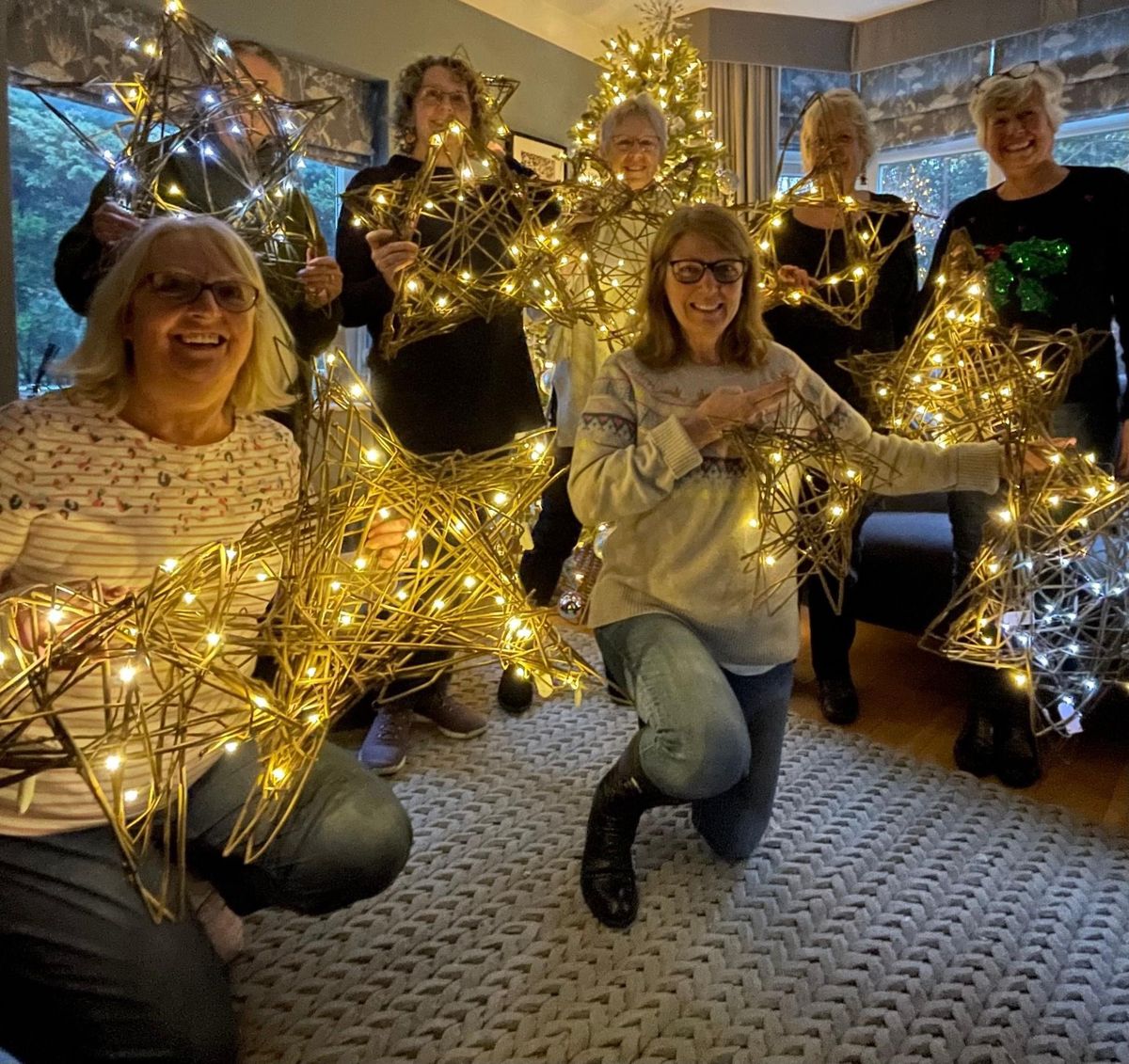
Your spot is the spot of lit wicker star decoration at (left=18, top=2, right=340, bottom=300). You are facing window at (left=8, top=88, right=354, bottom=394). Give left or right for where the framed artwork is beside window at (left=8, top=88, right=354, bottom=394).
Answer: right

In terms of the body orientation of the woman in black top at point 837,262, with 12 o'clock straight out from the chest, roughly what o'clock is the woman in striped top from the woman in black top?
The woman in striped top is roughly at 1 o'clock from the woman in black top.

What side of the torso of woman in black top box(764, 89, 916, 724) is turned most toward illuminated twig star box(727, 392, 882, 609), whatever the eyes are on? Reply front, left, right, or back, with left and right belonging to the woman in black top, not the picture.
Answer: front

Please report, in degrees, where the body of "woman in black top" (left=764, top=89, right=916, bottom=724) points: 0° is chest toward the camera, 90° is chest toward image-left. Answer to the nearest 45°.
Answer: approximately 0°

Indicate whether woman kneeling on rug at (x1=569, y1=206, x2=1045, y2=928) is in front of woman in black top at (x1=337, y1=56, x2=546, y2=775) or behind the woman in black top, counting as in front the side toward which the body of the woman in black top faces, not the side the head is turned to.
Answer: in front
